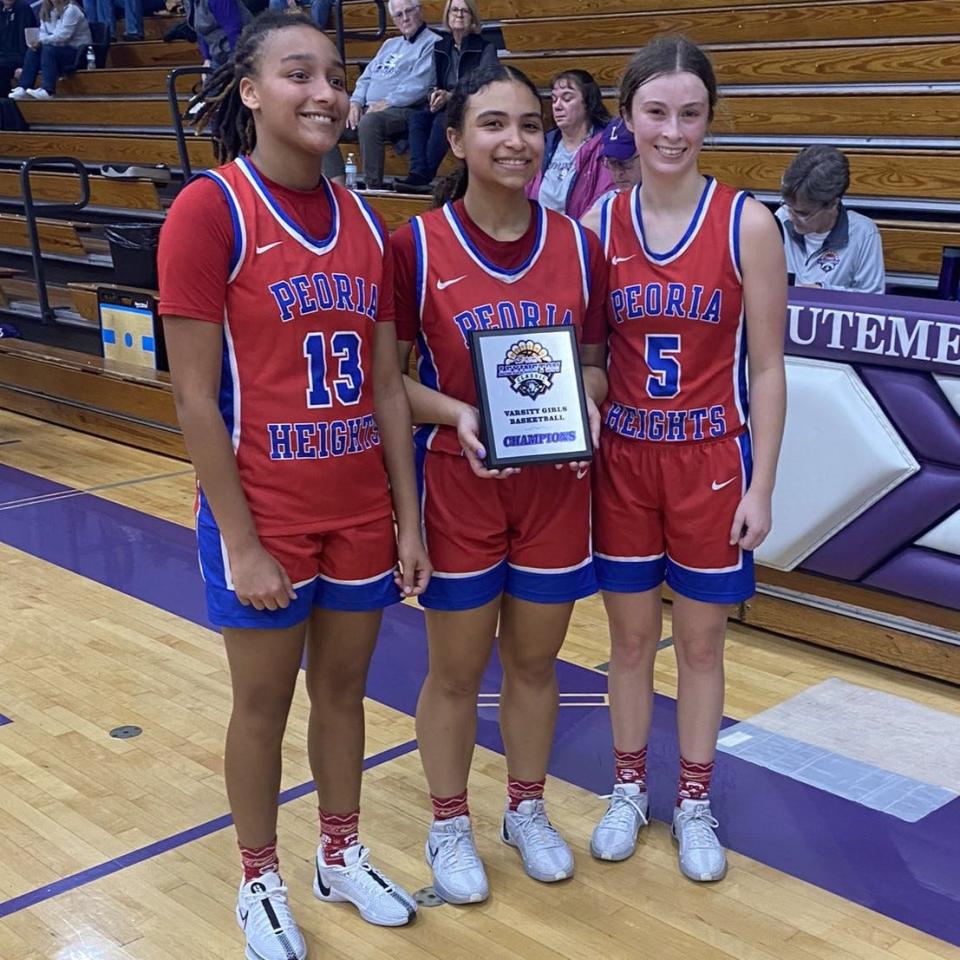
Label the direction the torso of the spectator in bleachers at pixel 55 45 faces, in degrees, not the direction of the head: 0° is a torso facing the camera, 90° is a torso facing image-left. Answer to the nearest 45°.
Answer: approximately 45°

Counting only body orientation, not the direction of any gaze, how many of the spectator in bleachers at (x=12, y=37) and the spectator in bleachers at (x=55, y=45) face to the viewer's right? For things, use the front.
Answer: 0

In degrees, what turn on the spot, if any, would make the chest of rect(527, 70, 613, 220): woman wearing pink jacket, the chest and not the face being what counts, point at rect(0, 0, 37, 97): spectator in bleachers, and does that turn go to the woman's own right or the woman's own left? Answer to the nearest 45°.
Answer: approximately 90° to the woman's own right

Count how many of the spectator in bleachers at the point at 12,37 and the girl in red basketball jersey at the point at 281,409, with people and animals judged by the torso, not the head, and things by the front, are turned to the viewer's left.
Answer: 0

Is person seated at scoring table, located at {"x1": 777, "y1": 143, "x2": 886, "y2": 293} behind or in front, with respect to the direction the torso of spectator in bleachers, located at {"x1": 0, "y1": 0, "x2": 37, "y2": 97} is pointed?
in front

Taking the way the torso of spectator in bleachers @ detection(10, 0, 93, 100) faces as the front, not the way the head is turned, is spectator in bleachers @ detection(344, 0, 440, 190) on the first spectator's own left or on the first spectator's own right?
on the first spectator's own left

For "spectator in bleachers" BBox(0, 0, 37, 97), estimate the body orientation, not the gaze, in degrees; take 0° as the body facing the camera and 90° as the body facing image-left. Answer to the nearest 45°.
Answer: approximately 0°

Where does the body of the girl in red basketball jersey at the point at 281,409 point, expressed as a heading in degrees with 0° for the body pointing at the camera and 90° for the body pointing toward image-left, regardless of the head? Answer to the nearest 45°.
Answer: approximately 315°

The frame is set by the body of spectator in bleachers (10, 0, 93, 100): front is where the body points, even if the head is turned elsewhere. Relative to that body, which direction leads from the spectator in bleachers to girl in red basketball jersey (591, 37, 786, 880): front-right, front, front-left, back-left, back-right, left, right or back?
front-left

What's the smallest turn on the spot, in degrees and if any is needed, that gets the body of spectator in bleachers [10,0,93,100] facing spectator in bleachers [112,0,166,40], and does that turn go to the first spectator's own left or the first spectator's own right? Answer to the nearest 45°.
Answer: approximately 135° to the first spectator's own left

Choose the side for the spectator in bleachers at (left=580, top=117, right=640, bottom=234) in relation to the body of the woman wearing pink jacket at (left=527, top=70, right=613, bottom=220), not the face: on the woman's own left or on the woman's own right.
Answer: on the woman's own left
